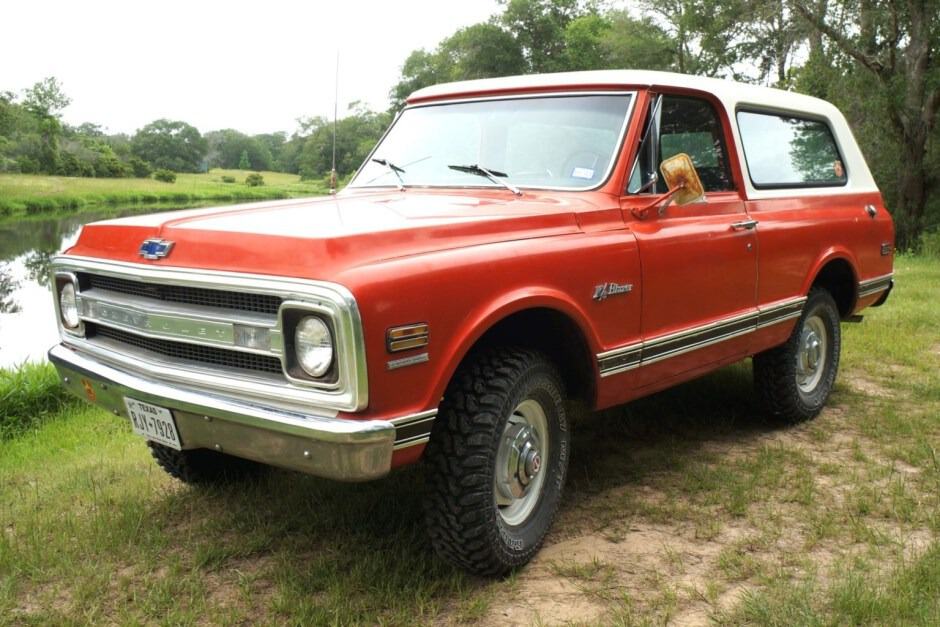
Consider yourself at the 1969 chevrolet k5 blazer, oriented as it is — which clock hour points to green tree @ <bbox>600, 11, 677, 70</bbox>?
The green tree is roughly at 5 o'clock from the 1969 chevrolet k5 blazer.

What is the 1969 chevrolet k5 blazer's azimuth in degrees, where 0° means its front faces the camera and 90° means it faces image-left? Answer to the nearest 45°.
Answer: approximately 45°

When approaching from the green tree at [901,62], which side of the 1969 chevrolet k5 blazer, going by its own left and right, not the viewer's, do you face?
back

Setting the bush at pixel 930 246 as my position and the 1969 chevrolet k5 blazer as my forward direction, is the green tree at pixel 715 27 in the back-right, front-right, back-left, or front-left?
back-right

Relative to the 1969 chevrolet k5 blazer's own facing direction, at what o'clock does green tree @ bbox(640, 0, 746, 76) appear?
The green tree is roughly at 5 o'clock from the 1969 chevrolet k5 blazer.

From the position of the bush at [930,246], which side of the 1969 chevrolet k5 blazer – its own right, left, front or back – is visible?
back
